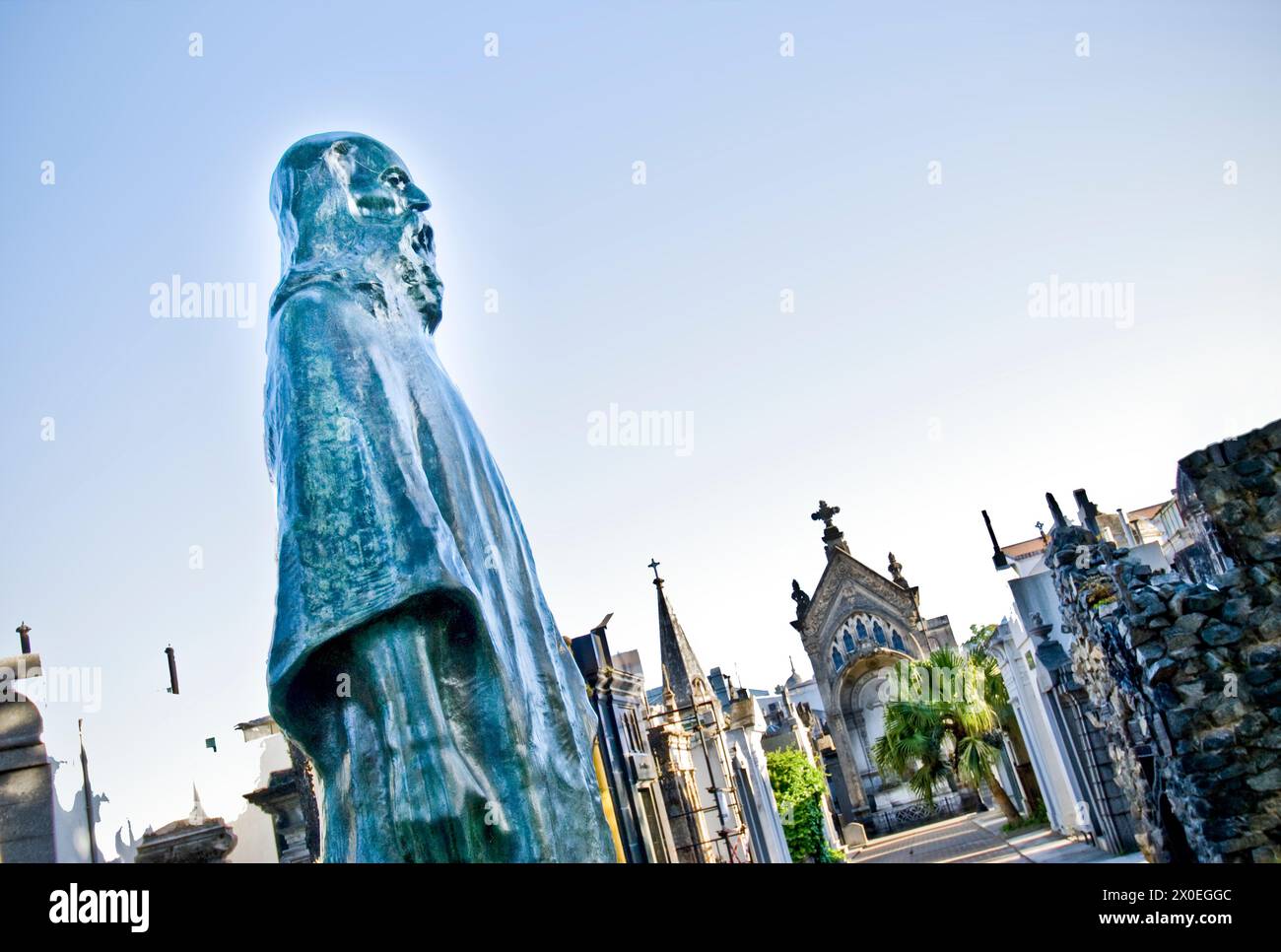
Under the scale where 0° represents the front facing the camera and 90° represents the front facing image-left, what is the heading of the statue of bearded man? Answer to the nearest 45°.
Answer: approximately 270°

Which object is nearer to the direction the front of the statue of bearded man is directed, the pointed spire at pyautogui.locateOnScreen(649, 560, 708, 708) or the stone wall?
the stone wall

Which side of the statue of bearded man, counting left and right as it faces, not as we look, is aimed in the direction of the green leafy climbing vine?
left

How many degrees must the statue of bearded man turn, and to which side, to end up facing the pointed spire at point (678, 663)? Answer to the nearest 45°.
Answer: approximately 90° to its left

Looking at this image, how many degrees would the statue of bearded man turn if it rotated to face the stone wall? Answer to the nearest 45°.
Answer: approximately 45° to its left

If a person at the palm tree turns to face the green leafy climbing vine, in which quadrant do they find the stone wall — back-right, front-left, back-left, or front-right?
front-left
